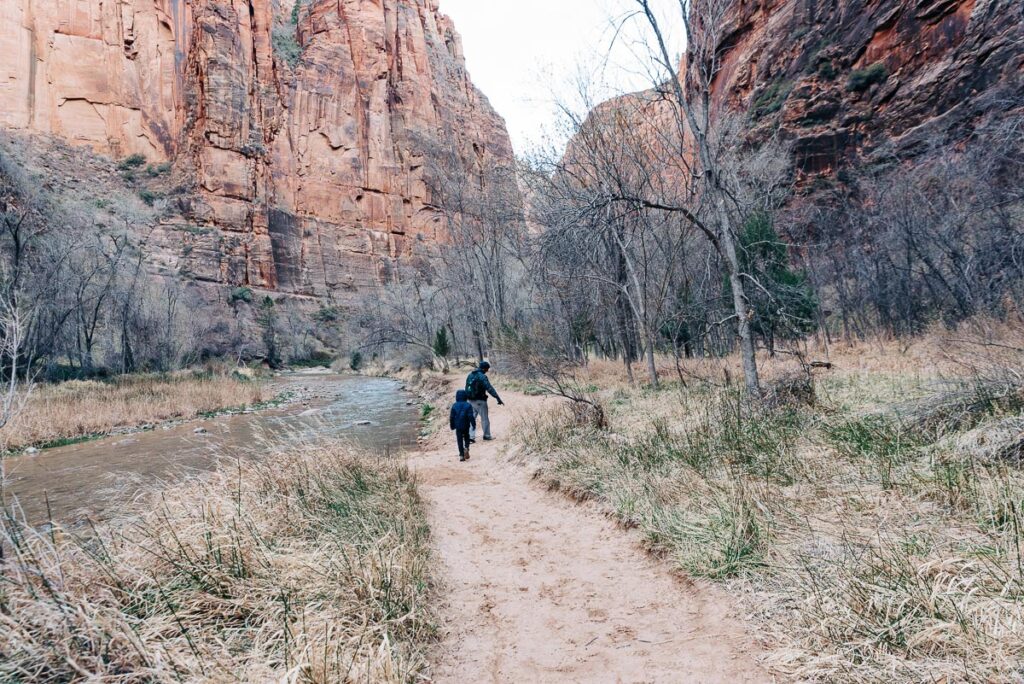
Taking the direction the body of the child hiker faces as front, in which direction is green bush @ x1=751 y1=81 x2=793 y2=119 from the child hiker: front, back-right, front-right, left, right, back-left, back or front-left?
front-right

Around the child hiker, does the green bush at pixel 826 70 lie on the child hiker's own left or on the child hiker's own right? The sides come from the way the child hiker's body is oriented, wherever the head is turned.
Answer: on the child hiker's own right

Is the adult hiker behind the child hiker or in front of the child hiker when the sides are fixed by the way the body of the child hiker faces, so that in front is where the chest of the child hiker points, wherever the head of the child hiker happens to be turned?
in front

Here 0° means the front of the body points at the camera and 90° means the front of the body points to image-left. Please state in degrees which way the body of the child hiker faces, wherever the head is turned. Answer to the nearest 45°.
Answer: approximately 180°

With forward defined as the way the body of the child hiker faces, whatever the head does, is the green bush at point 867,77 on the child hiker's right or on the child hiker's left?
on the child hiker's right
